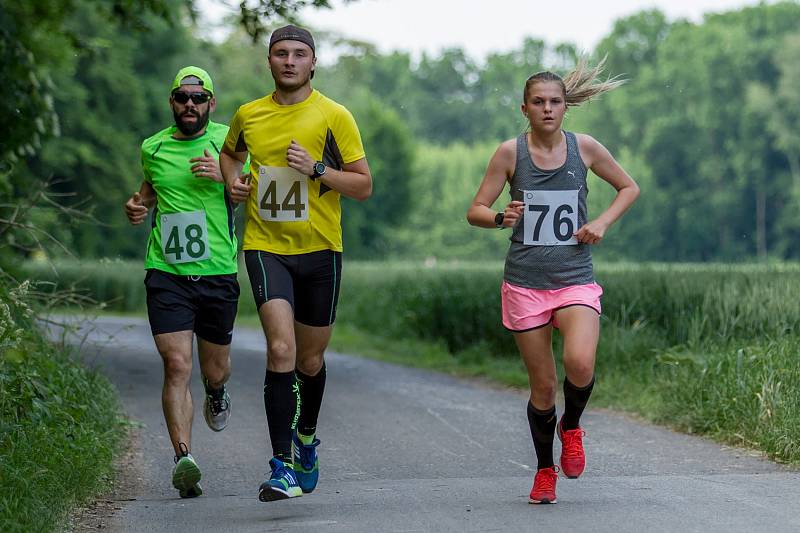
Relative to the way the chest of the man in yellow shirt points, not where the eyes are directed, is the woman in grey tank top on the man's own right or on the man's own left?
on the man's own left

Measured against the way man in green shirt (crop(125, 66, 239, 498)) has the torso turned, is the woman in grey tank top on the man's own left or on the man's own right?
on the man's own left

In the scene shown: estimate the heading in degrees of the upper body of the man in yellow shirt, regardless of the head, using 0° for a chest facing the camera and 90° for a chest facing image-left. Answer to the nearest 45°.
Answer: approximately 0°

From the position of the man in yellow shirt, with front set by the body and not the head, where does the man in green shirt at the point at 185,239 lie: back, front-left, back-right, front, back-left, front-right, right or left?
back-right

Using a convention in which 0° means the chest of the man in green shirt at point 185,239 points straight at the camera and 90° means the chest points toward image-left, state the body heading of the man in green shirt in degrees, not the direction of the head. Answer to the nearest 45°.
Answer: approximately 0°

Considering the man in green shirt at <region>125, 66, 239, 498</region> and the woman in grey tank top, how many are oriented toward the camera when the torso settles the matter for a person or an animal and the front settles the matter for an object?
2

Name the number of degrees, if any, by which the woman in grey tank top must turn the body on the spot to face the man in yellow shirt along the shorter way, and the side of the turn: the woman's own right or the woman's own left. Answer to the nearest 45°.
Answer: approximately 90° to the woman's own right
